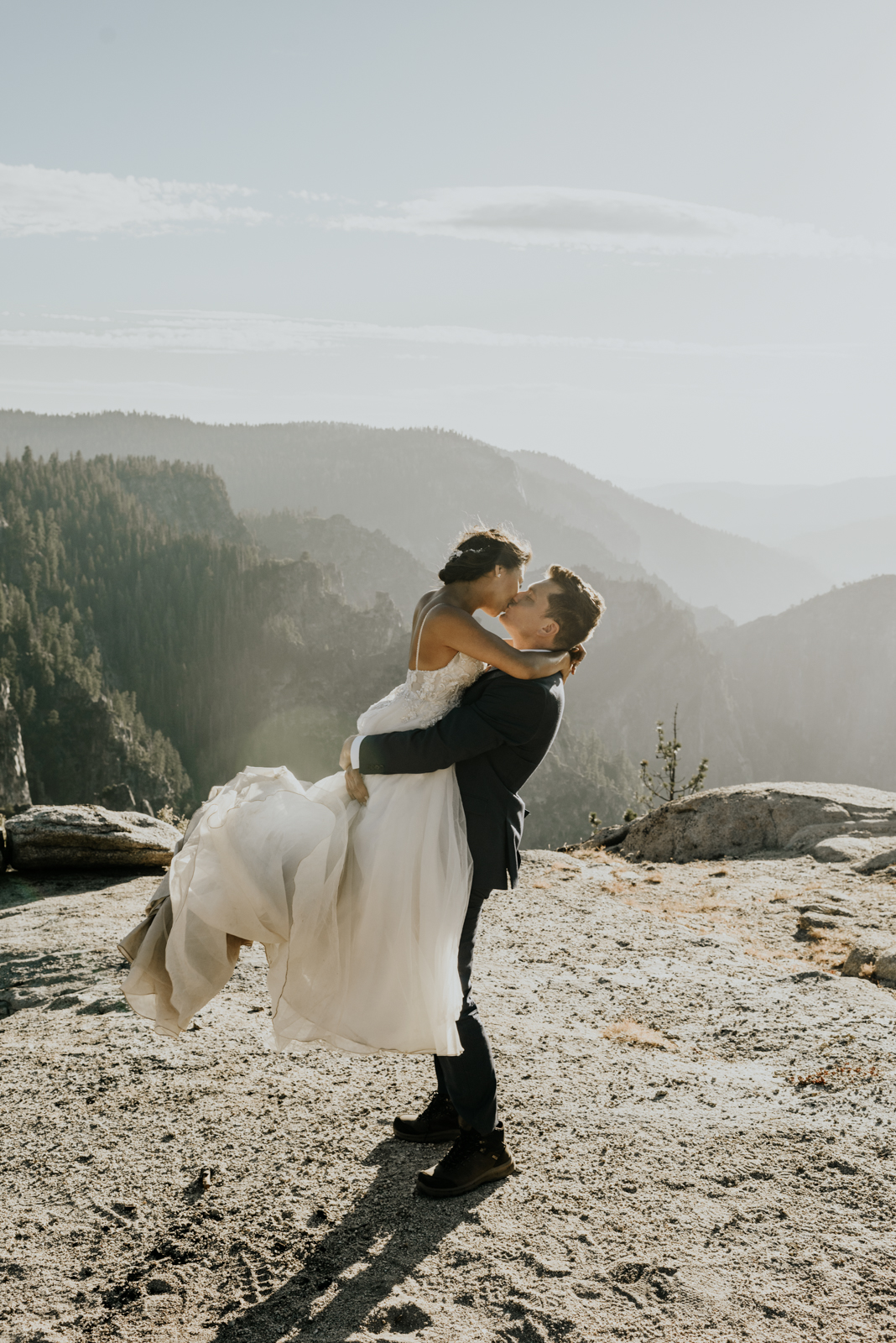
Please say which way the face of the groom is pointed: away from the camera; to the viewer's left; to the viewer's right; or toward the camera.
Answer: to the viewer's left

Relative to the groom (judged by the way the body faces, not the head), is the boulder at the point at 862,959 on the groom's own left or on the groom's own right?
on the groom's own right

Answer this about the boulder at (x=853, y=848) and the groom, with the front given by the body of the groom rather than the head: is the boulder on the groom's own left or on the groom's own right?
on the groom's own right

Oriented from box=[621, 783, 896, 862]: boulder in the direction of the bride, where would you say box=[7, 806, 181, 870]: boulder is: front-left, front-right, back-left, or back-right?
front-right

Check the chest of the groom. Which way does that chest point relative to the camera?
to the viewer's left

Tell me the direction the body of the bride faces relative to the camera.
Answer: to the viewer's right

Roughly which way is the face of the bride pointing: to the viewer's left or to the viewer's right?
to the viewer's right

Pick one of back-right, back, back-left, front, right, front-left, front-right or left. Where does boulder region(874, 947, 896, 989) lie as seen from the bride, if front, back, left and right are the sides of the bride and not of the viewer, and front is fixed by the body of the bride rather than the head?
front-left

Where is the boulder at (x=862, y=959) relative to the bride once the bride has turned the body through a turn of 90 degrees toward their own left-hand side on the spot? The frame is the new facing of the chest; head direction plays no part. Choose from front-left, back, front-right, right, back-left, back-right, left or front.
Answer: front-right

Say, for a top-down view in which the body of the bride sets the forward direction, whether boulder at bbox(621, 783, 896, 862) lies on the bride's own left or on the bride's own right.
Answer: on the bride's own left
